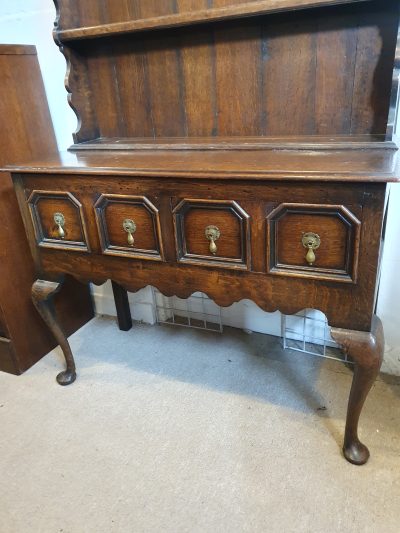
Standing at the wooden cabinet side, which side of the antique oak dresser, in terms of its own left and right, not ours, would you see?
right

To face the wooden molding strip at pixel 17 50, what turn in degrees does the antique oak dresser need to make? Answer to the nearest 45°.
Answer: approximately 90° to its right

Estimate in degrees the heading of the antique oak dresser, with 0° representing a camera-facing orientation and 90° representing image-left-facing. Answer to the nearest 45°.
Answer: approximately 45°
